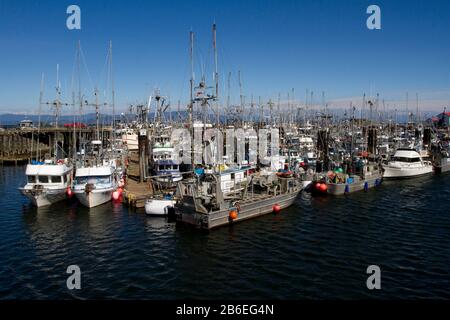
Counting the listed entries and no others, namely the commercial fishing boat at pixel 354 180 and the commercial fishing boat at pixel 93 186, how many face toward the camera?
1

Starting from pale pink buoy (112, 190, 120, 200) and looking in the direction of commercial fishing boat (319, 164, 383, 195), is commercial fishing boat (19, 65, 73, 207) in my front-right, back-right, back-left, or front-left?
back-left

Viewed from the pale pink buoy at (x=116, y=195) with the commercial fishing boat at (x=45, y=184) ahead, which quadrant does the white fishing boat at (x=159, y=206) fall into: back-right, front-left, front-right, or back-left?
back-left

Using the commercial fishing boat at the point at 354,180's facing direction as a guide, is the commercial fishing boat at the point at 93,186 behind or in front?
behind

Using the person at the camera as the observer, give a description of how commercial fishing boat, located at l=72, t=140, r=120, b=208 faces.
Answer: facing the viewer

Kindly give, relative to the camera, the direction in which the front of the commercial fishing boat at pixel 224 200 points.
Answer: facing away from the viewer and to the right of the viewer

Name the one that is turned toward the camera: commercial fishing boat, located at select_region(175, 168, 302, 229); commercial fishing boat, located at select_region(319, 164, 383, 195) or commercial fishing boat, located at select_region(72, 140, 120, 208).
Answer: commercial fishing boat, located at select_region(72, 140, 120, 208)

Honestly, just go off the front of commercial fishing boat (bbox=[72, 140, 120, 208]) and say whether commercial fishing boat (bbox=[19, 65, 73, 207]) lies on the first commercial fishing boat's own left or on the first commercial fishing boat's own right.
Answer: on the first commercial fishing boat's own right

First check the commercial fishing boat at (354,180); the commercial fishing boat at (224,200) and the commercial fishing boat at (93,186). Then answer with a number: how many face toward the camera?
1

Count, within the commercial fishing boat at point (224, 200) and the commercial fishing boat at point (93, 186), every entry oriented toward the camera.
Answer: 1

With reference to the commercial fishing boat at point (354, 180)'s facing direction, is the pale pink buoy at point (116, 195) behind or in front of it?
behind

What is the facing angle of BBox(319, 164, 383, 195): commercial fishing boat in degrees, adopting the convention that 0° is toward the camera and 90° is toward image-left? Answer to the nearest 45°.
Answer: approximately 225°

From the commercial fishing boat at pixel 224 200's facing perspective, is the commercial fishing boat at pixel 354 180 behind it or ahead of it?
ahead
